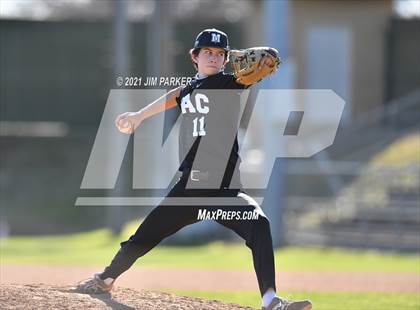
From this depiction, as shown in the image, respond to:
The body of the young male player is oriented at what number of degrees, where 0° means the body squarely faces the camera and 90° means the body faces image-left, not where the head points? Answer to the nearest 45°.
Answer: approximately 0°

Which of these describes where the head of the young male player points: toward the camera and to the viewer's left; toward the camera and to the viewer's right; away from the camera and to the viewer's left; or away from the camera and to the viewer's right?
toward the camera and to the viewer's right
